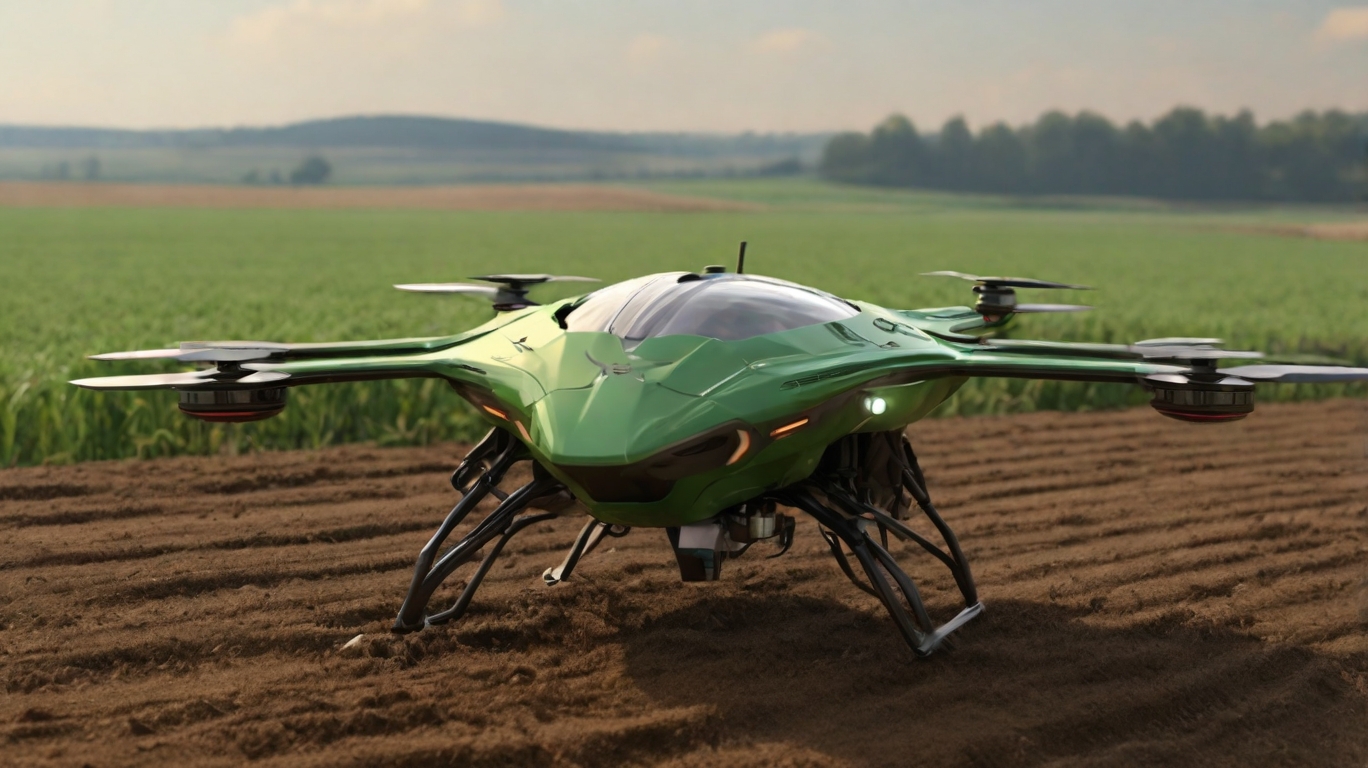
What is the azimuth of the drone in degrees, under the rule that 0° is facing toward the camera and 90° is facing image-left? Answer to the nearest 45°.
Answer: approximately 45°
